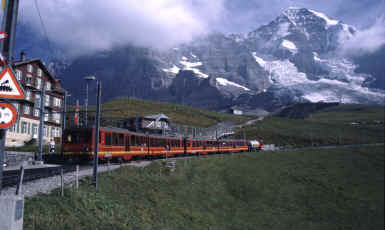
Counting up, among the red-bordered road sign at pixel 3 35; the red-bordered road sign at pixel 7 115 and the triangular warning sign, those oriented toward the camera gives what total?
3

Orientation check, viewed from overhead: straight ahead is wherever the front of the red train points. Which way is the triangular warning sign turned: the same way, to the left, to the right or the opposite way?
to the left

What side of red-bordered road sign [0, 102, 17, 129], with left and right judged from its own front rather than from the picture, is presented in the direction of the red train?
back

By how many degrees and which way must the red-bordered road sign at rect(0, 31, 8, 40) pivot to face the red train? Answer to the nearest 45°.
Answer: approximately 135° to its left

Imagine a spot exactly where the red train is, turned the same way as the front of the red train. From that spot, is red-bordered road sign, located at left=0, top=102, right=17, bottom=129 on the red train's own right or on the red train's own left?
on the red train's own left

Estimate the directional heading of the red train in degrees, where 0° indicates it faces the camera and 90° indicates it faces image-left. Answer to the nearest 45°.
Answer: approximately 45°

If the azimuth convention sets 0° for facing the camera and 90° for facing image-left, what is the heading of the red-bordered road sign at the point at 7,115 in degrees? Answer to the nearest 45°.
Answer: approximately 0°
